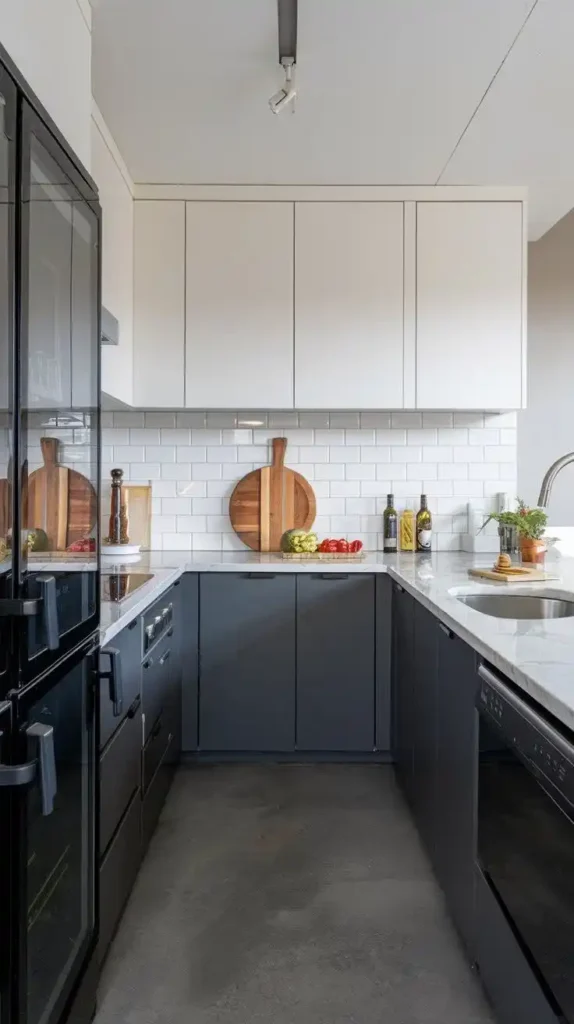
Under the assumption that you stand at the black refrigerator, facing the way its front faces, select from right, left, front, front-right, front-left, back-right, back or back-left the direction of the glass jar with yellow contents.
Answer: front-left

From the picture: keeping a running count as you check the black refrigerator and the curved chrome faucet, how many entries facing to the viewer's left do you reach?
1

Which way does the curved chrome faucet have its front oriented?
to the viewer's left

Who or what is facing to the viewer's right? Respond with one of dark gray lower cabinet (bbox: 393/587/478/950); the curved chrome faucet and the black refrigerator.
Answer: the black refrigerator

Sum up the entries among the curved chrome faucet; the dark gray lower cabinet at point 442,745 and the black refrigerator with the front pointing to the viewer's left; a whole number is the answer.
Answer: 2

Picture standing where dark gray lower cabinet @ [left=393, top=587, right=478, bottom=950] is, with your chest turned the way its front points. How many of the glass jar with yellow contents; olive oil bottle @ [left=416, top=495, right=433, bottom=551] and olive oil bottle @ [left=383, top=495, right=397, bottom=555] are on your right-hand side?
3

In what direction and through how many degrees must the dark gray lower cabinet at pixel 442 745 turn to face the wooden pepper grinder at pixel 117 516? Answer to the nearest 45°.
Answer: approximately 45° to its right

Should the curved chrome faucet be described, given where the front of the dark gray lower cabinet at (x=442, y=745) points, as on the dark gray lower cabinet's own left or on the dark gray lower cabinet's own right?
on the dark gray lower cabinet's own right

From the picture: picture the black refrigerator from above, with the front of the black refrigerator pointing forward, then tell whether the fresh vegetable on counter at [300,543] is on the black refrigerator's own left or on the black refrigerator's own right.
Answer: on the black refrigerator's own left

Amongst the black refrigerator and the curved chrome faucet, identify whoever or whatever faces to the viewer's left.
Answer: the curved chrome faucet

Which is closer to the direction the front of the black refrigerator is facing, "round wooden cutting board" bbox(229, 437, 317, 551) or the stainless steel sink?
the stainless steel sink

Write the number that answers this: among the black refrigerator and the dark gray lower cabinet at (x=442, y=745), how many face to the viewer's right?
1
